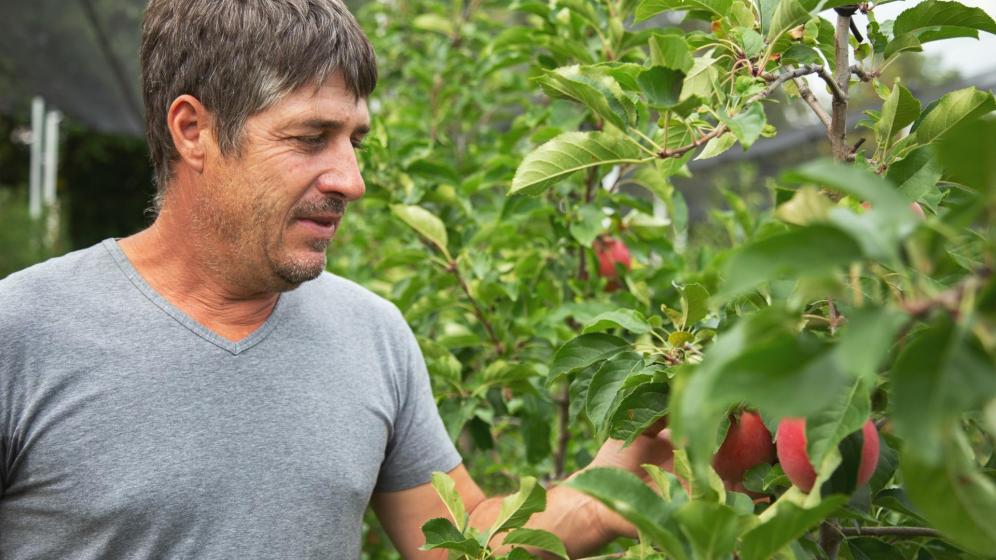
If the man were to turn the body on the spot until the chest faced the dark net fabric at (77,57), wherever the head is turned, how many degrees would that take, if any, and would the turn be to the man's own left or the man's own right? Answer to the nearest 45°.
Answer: approximately 135° to the man's own left

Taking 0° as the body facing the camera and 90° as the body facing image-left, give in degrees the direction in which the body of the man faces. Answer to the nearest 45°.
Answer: approximately 315°

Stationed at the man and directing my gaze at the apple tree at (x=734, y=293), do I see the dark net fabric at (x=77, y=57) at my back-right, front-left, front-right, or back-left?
back-left

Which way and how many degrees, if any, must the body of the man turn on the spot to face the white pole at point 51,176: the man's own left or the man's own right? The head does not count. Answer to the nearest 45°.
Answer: approximately 135° to the man's own left

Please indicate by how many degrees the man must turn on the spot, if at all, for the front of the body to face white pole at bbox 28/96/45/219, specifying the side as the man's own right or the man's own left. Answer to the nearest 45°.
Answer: approximately 135° to the man's own left

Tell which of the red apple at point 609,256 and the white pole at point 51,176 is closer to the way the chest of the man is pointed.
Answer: the red apple

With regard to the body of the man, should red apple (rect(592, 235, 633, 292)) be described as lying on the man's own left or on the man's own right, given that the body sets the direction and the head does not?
on the man's own left
